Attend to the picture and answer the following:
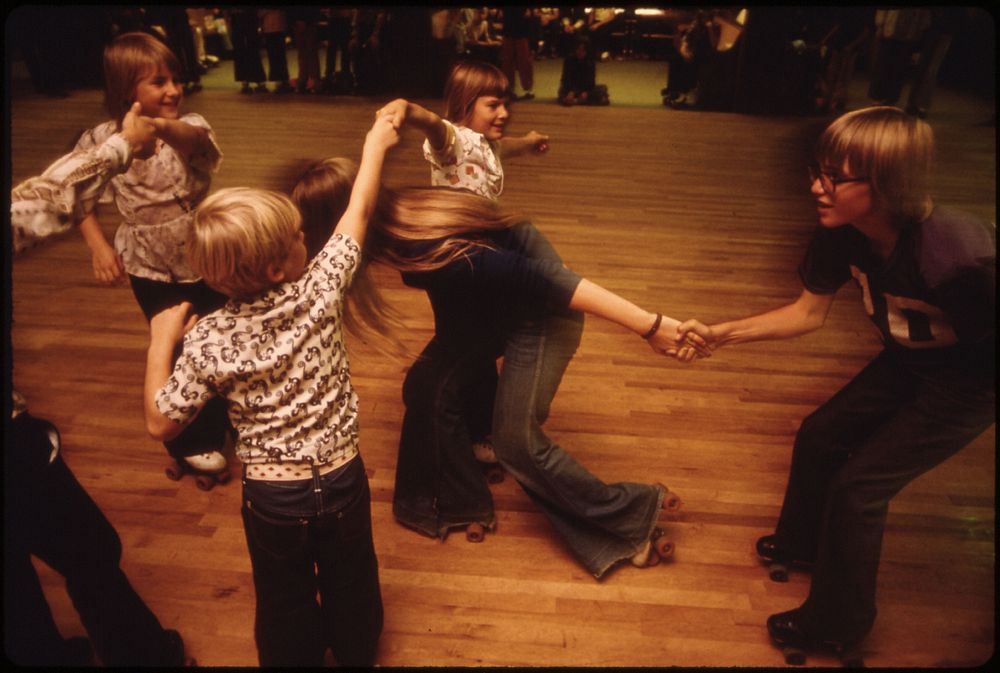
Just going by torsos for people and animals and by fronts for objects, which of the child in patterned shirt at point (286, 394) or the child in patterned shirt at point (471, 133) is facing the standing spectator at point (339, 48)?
the child in patterned shirt at point (286, 394)

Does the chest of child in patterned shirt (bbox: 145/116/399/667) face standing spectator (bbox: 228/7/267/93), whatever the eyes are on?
yes

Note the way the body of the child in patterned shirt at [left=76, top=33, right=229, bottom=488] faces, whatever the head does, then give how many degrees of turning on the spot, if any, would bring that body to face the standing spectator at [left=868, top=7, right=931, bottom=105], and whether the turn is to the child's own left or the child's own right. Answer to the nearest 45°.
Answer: approximately 90° to the child's own left

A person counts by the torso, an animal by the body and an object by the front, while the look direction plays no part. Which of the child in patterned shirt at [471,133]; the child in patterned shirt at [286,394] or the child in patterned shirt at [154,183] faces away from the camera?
the child in patterned shirt at [286,394]

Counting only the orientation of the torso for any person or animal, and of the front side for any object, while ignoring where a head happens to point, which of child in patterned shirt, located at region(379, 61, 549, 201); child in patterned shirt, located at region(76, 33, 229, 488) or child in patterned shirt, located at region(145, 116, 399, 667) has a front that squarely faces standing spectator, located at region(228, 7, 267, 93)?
child in patterned shirt, located at region(145, 116, 399, 667)

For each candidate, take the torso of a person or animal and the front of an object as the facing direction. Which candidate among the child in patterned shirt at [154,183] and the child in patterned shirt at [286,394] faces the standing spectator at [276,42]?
the child in patterned shirt at [286,394]

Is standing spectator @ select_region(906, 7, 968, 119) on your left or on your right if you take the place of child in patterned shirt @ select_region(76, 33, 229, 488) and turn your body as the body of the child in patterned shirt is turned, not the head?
on your left

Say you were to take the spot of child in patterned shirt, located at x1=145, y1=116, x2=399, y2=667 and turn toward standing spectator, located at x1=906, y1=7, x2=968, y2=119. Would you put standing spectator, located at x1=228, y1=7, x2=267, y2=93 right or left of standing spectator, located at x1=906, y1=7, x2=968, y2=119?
left

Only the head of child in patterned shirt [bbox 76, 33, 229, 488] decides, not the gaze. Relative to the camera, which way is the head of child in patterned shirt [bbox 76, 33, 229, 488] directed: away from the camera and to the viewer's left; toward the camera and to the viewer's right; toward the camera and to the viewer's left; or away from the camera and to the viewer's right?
toward the camera and to the viewer's right

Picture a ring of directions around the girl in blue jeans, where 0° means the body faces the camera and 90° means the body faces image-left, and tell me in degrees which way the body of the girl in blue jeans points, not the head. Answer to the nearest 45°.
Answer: approximately 90°

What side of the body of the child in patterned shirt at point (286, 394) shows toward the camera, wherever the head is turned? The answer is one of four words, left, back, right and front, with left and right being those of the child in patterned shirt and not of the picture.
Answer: back

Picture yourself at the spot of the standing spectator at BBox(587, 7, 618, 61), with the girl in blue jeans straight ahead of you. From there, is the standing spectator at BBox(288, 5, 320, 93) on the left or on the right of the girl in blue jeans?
right

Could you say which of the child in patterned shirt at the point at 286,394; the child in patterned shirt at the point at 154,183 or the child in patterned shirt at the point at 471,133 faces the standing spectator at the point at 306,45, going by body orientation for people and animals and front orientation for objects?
the child in patterned shirt at the point at 286,394

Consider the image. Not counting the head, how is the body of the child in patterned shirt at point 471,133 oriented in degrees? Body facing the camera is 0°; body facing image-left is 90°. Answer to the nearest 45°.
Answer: approximately 315°

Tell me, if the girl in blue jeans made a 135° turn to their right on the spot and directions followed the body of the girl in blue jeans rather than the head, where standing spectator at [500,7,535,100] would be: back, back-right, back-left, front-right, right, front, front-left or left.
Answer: front-left
